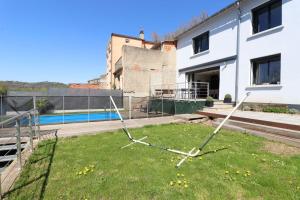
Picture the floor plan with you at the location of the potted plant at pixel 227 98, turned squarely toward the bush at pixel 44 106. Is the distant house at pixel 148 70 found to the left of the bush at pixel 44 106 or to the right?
right

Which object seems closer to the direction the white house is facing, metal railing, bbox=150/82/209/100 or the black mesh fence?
the black mesh fence

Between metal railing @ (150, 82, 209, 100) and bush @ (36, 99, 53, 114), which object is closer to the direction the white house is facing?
the bush

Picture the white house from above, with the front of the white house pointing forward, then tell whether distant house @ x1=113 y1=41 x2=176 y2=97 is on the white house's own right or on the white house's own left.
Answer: on the white house's own right

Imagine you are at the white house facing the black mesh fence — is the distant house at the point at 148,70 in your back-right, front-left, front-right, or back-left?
front-right

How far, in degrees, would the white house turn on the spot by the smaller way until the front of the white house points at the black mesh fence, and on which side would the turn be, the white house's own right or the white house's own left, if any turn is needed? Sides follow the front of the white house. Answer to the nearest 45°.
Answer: approximately 45° to the white house's own right

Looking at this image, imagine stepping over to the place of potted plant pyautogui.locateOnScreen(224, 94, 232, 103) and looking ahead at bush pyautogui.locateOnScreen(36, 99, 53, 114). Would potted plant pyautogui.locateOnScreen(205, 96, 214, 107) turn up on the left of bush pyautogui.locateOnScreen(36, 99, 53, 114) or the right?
left

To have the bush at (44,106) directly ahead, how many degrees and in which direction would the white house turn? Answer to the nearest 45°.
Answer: approximately 45° to its right

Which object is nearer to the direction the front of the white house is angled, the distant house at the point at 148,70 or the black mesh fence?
the black mesh fence

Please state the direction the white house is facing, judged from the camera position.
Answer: facing the viewer and to the left of the viewer
